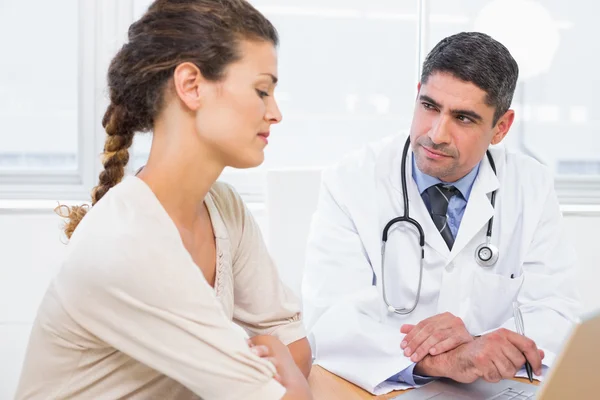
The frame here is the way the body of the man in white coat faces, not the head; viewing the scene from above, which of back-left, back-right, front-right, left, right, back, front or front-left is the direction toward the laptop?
front

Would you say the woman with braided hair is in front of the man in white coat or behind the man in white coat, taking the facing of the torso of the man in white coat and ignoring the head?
in front

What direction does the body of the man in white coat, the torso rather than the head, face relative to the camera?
toward the camera

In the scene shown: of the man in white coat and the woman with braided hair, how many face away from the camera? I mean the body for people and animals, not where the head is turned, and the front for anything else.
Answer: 0

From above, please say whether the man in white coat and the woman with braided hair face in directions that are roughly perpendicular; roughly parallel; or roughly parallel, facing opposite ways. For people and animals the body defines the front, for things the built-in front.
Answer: roughly perpendicular

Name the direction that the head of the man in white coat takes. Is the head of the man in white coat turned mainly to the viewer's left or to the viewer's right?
to the viewer's left

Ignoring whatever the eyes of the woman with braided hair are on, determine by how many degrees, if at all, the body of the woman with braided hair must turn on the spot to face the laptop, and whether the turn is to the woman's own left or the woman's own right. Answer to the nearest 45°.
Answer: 0° — they already face it

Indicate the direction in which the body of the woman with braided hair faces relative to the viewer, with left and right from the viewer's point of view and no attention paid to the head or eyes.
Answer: facing the viewer and to the right of the viewer
